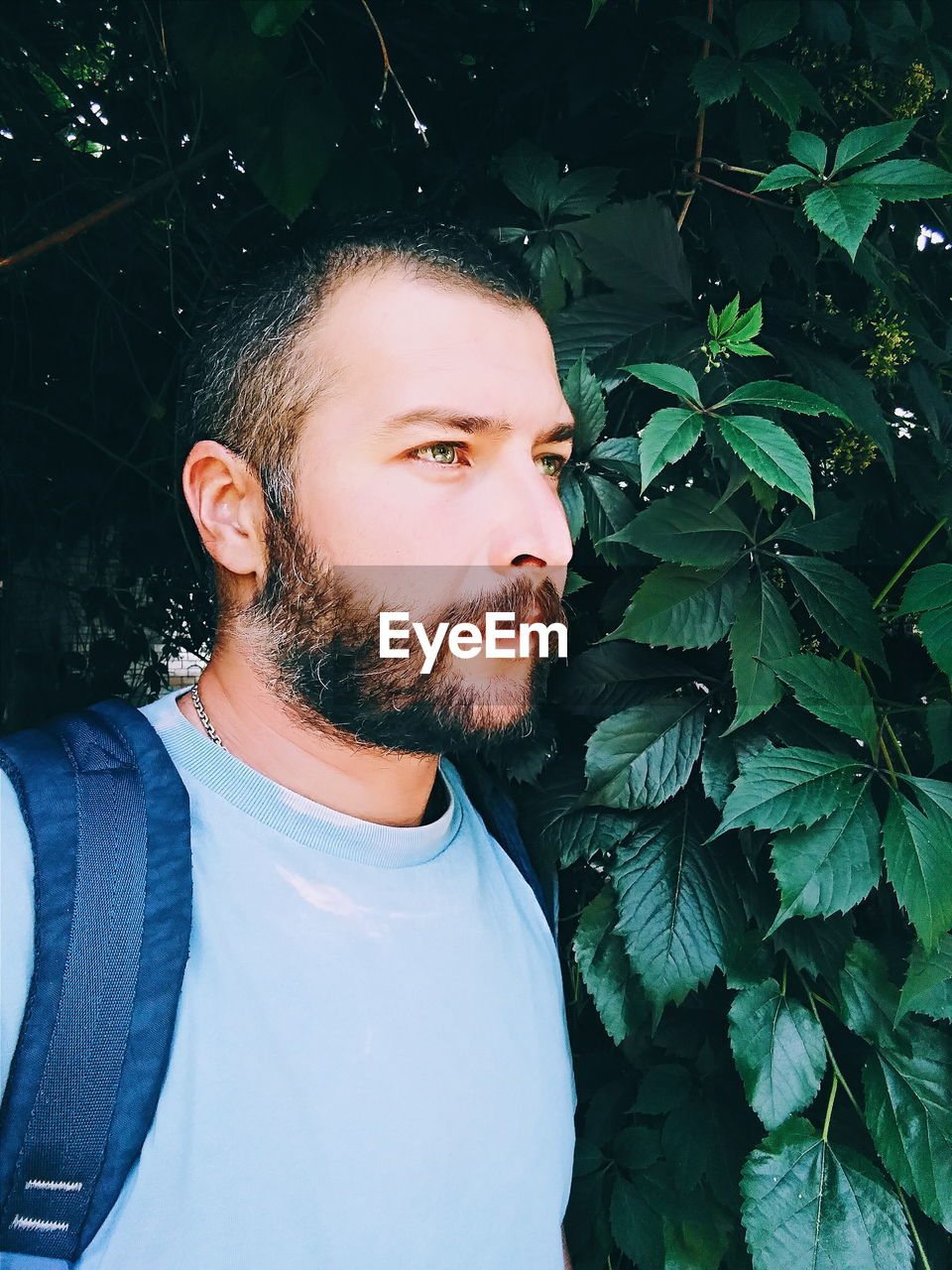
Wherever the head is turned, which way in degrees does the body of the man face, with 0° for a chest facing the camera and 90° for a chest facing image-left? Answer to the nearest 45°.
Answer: approximately 315°
